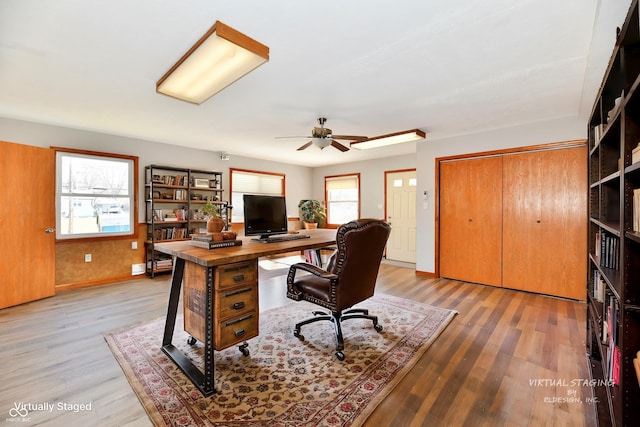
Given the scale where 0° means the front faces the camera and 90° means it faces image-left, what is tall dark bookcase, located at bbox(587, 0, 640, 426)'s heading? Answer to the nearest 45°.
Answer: approximately 90°

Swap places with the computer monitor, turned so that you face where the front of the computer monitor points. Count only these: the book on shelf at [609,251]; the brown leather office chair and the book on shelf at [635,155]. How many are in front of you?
3

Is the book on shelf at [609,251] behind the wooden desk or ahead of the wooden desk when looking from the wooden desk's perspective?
ahead

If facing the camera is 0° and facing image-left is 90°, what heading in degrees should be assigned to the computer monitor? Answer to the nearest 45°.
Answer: approximately 315°

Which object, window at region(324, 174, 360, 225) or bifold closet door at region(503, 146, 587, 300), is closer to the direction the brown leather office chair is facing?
the window

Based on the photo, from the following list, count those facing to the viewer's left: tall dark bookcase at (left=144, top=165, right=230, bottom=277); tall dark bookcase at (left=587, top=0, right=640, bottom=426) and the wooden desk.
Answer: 1

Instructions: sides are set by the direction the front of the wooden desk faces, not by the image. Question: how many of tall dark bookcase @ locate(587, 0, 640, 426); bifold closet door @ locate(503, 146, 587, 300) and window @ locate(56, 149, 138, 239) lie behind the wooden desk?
1

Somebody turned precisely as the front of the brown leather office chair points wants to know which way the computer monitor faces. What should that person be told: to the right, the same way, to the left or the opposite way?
the opposite way

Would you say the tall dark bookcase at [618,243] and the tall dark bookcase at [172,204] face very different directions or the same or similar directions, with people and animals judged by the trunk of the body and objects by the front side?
very different directions

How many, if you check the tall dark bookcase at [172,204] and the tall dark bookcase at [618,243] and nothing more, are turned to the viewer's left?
1

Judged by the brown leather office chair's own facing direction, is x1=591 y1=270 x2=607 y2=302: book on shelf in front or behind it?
behind

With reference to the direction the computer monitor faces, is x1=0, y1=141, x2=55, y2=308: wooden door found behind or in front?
behind

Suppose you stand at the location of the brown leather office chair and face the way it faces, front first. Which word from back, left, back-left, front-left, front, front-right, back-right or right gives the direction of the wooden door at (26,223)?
front-left

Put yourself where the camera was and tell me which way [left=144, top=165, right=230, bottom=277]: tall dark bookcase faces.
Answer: facing the viewer and to the right of the viewer

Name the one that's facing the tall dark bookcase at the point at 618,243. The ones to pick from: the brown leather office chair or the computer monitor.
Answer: the computer monitor
